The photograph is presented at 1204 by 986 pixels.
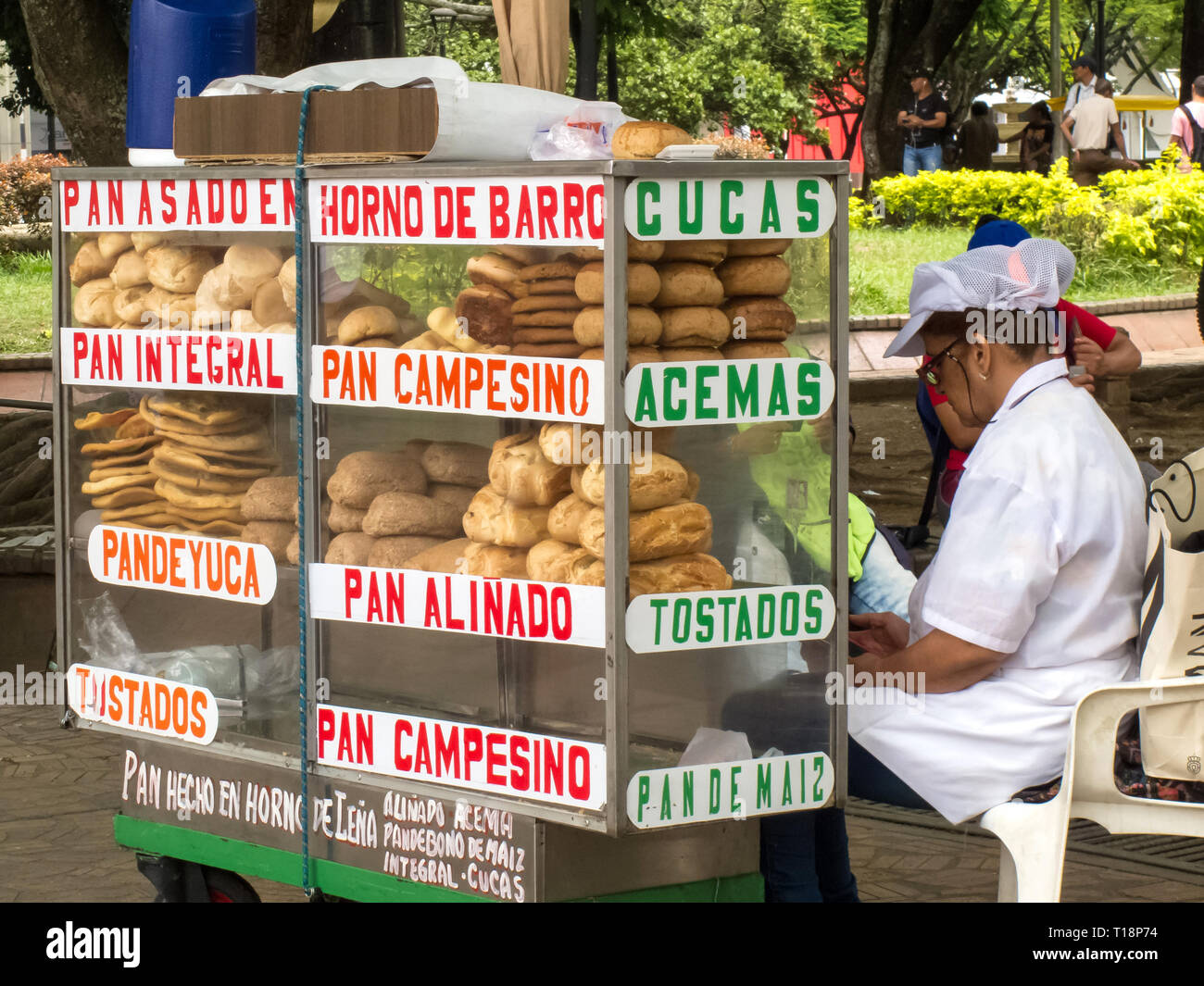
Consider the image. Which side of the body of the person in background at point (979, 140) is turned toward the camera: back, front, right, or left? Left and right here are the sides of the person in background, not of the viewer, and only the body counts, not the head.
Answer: back

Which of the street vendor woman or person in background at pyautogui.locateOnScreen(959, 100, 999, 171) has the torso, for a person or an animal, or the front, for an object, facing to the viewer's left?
the street vendor woman

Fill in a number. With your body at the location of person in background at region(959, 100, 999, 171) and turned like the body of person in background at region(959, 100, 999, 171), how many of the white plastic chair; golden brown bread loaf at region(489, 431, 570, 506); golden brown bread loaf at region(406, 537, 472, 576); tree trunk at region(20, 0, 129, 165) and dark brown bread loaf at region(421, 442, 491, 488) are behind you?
5

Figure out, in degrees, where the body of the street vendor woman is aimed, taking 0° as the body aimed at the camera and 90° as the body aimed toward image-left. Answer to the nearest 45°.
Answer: approximately 90°

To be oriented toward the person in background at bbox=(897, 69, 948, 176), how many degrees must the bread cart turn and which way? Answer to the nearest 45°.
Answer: approximately 135° to its right

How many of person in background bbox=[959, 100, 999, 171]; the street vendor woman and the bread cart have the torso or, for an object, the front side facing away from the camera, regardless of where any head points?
1

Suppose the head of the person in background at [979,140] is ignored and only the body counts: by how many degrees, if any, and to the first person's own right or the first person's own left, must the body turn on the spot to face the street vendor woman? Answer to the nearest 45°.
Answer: approximately 180°

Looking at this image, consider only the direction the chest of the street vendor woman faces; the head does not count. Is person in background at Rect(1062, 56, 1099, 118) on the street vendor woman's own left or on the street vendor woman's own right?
on the street vendor woman's own right

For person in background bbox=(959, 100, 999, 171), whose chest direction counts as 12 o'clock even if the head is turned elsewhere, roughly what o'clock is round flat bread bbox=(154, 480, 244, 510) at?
The round flat bread is roughly at 6 o'clock from the person in background.

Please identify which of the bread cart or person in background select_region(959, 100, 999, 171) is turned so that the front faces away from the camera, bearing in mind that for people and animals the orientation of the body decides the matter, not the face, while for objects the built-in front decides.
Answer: the person in background

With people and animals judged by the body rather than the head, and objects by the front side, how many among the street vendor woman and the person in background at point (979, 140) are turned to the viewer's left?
1

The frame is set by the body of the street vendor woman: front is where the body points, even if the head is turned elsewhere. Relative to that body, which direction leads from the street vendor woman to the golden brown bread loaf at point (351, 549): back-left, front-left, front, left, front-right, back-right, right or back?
front

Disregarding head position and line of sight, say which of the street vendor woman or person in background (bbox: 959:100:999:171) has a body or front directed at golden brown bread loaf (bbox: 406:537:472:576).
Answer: the street vendor woman

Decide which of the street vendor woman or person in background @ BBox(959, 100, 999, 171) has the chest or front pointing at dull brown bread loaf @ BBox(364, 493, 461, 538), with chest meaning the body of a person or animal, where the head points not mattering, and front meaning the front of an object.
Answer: the street vendor woman

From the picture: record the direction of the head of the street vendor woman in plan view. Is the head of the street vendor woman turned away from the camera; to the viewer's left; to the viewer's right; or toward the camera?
to the viewer's left
